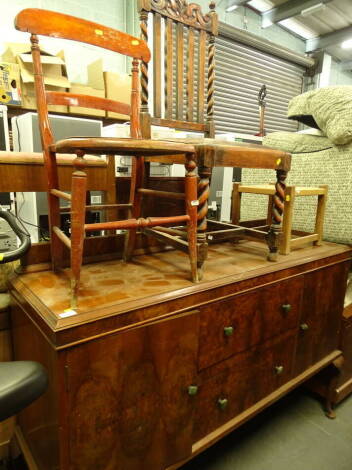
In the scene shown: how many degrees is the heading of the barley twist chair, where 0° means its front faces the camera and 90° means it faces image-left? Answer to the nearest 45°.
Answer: approximately 315°

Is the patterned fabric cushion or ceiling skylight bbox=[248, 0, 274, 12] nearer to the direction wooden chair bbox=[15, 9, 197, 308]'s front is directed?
the patterned fabric cushion

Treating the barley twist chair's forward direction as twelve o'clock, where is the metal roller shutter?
The metal roller shutter is roughly at 8 o'clock from the barley twist chair.

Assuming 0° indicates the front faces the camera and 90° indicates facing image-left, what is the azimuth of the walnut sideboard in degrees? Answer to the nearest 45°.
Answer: approximately 315°

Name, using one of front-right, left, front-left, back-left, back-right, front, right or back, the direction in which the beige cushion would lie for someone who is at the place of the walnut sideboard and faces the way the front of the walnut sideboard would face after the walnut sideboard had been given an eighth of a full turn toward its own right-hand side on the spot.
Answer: back-left

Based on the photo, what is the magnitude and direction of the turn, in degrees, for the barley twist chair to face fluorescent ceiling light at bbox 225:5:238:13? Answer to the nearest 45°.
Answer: approximately 135° to its left

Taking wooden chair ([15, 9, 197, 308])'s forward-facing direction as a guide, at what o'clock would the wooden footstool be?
The wooden footstool is roughly at 10 o'clock from the wooden chair.

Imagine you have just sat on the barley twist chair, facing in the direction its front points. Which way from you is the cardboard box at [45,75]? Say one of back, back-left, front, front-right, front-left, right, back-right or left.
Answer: back

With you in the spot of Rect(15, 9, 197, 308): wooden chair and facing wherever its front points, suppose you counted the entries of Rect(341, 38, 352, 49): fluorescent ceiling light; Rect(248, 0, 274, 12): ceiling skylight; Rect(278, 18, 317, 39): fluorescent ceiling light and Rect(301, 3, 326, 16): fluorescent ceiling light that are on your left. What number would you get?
4

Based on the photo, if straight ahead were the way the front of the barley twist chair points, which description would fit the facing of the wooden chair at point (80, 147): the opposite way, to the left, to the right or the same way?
the same way

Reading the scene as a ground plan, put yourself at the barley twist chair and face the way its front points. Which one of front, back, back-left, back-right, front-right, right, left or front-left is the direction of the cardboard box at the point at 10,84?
back

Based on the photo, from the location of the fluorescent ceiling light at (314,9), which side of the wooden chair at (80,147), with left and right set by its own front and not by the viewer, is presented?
left

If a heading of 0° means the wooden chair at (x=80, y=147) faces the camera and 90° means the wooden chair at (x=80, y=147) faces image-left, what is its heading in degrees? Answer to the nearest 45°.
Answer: approximately 315°

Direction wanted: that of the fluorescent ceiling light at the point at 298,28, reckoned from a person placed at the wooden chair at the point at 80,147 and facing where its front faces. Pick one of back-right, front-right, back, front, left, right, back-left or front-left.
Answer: left

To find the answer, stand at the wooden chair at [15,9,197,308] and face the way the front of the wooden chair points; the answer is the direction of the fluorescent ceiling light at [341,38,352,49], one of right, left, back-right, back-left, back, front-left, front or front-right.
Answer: left

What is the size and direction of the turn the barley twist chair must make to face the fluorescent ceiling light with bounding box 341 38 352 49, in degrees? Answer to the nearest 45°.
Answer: approximately 90° to its left

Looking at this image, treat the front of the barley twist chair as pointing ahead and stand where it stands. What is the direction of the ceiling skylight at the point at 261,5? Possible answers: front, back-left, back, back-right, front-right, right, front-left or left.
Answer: back-left
